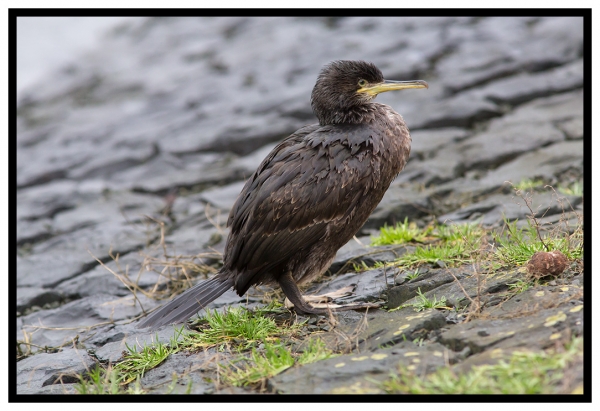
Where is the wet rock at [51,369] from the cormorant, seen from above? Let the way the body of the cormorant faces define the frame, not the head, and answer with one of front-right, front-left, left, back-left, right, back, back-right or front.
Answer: back

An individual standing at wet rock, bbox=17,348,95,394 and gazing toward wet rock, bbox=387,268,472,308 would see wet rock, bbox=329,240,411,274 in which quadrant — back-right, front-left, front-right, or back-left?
front-left

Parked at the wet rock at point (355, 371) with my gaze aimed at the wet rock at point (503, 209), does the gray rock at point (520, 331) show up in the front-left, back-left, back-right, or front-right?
front-right

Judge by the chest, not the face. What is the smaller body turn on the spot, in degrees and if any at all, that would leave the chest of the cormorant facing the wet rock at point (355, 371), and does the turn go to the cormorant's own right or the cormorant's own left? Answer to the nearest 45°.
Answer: approximately 90° to the cormorant's own right

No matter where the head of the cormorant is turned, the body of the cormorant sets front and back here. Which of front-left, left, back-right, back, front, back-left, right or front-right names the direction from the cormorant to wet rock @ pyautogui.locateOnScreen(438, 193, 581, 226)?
front-left

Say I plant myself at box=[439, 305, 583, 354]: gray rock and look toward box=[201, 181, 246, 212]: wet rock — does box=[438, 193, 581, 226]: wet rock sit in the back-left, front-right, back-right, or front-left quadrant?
front-right

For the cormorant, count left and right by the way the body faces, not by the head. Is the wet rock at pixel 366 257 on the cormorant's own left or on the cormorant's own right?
on the cormorant's own left

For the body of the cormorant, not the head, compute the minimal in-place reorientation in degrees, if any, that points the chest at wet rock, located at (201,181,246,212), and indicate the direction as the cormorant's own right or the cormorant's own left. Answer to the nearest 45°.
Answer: approximately 90° to the cormorant's own left

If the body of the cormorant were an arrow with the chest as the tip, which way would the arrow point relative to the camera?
to the viewer's right

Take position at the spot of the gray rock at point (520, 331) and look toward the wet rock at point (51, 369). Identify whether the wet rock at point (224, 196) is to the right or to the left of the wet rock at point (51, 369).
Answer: right
